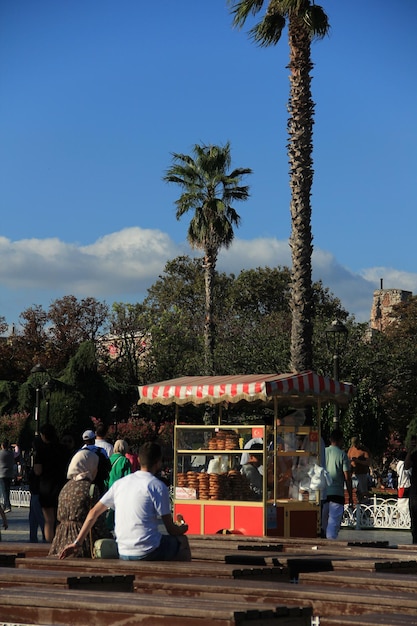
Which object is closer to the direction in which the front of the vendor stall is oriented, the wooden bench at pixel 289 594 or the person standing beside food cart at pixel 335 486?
the wooden bench

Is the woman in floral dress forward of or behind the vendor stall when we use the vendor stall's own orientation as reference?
forward

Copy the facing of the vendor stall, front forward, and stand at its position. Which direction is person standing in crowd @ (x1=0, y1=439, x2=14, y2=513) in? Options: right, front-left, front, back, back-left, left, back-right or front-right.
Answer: right

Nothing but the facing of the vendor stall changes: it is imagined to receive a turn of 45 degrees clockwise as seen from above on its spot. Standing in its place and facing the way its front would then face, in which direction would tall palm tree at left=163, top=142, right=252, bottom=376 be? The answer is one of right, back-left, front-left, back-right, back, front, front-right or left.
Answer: right

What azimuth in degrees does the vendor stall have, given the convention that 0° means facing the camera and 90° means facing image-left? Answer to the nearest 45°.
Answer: approximately 45°

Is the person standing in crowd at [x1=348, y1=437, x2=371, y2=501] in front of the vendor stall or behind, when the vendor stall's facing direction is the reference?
behind

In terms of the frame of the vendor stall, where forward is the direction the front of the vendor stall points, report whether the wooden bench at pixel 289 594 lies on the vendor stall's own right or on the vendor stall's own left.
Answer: on the vendor stall's own left

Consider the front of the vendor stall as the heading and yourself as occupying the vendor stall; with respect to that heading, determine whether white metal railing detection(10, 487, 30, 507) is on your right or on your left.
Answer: on your right

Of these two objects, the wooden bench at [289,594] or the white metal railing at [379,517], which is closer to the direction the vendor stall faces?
the wooden bench

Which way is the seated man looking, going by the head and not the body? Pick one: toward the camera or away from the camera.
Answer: away from the camera
